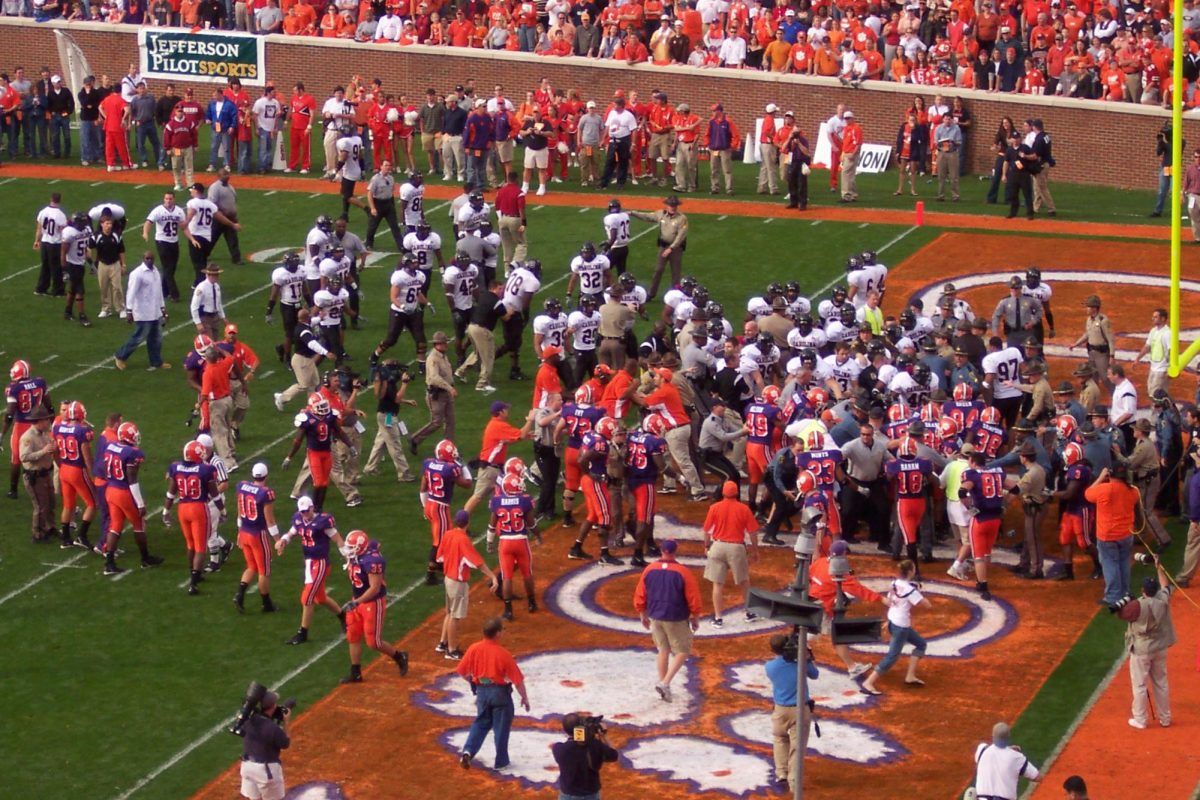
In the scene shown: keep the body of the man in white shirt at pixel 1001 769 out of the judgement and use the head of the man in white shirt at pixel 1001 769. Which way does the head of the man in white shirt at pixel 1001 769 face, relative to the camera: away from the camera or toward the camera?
away from the camera

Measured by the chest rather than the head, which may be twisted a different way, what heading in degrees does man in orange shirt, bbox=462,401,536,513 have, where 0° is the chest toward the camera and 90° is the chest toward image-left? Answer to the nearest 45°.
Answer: approximately 270°

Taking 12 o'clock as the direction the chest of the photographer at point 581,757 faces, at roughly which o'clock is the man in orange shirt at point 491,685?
The man in orange shirt is roughly at 11 o'clock from the photographer.

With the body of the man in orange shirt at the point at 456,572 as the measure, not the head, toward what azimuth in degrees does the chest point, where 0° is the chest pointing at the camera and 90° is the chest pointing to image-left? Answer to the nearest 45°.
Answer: approximately 225°

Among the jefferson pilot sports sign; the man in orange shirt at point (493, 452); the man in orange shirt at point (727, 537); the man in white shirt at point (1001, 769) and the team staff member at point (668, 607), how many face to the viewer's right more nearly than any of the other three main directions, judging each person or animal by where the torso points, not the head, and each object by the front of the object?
1

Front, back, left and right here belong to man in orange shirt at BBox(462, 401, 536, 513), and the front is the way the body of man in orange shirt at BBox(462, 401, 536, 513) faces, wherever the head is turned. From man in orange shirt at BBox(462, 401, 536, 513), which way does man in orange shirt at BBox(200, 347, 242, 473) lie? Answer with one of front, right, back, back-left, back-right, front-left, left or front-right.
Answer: back-left

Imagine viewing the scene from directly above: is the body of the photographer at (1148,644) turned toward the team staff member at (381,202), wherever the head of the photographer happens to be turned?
yes

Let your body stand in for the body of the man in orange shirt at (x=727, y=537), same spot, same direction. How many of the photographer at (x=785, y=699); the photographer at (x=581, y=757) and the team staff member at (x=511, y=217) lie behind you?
2

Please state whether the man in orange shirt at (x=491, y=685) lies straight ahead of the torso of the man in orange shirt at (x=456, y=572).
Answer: no

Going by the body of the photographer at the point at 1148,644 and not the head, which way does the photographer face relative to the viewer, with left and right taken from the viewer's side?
facing away from the viewer and to the left of the viewer

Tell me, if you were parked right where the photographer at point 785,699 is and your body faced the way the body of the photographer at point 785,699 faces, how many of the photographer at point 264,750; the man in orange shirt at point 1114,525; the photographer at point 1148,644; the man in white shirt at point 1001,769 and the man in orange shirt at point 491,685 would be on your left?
2

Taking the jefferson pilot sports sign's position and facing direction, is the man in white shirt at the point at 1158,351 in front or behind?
in front

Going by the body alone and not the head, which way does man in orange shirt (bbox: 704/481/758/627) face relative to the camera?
away from the camera

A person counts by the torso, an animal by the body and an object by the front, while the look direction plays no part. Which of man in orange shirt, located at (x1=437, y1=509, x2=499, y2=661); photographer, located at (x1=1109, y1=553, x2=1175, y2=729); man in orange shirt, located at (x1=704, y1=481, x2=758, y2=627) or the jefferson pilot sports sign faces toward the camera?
the jefferson pilot sports sign

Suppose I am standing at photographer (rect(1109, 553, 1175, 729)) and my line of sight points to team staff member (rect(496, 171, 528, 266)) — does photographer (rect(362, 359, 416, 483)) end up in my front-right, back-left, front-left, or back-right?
front-left

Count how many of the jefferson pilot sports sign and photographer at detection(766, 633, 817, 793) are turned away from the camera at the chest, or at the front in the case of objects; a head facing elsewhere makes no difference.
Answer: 1

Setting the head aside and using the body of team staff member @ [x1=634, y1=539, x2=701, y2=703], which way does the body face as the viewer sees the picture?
away from the camera

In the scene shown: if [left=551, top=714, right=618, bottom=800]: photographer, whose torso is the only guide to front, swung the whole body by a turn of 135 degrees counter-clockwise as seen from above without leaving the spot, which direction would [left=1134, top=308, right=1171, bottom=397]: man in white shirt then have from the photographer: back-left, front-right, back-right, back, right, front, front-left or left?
back

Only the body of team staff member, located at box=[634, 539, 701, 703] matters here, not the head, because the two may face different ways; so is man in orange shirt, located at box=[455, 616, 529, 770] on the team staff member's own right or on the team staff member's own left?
on the team staff member's own left

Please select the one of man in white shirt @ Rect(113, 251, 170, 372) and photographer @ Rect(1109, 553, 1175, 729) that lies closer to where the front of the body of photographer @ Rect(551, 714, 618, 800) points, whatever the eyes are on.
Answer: the man in white shirt
